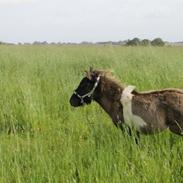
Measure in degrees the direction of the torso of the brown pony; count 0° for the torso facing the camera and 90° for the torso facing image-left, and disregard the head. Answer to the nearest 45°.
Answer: approximately 90°
